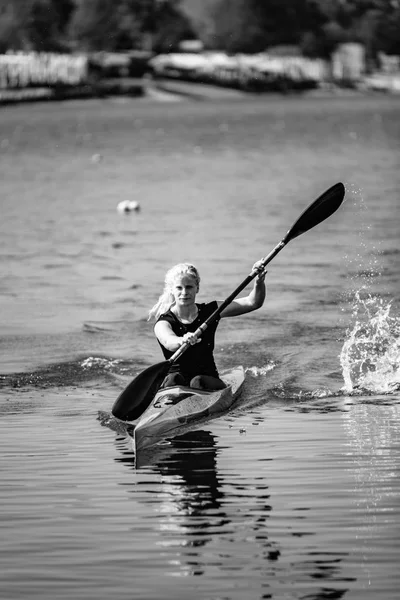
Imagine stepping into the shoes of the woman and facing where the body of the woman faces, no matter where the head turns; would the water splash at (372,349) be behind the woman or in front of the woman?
behind

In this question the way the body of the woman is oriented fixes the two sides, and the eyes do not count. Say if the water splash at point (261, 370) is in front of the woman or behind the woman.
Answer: behind

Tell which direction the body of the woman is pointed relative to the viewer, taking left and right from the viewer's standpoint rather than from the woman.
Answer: facing the viewer

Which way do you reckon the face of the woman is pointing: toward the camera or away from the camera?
toward the camera
